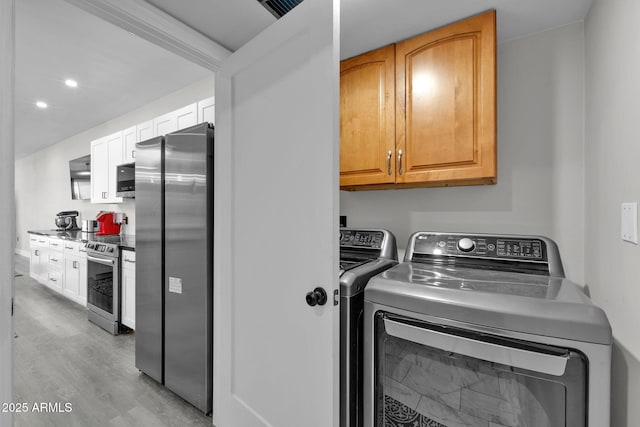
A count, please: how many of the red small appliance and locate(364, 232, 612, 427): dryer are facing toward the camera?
1

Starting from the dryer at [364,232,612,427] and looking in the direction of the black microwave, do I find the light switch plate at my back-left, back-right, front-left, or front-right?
back-right
